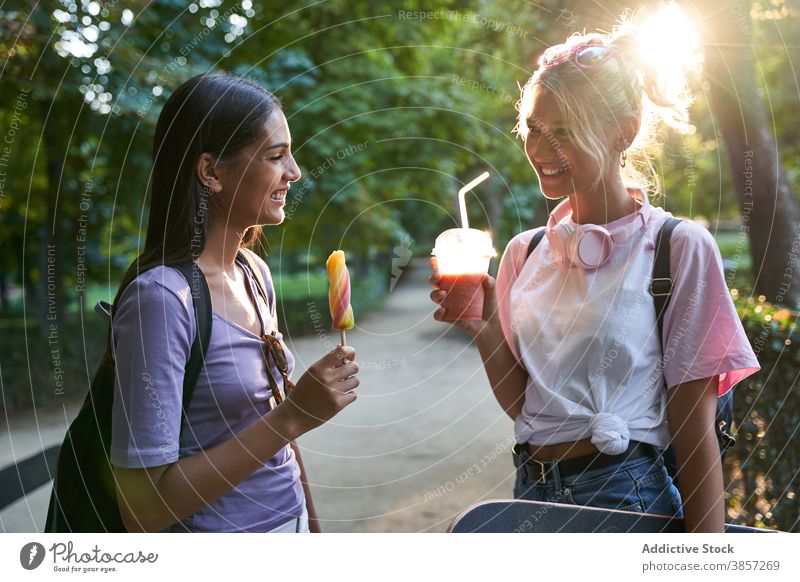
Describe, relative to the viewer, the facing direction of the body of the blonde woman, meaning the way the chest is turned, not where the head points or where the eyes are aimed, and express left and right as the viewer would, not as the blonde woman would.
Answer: facing the viewer and to the left of the viewer

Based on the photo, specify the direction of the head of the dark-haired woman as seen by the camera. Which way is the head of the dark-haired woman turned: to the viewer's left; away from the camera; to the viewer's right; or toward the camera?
to the viewer's right

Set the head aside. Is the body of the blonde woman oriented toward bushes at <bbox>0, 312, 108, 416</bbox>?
no

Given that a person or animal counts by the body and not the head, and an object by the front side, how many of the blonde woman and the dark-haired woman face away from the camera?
0

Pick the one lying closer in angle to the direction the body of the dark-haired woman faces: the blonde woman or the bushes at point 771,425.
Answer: the blonde woman

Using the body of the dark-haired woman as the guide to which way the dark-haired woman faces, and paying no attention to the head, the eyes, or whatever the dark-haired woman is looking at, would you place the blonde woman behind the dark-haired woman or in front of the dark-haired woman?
in front

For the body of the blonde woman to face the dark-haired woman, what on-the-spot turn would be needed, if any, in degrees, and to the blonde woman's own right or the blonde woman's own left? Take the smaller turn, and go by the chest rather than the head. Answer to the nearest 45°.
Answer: approximately 45° to the blonde woman's own right

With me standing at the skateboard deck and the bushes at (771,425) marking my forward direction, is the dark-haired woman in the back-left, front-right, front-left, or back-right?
back-left

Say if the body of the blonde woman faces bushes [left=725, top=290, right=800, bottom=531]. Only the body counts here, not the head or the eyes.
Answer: no

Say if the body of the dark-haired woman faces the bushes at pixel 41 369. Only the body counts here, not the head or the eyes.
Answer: no

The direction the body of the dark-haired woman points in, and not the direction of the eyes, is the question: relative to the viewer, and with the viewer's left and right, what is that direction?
facing the viewer and to the right of the viewer
